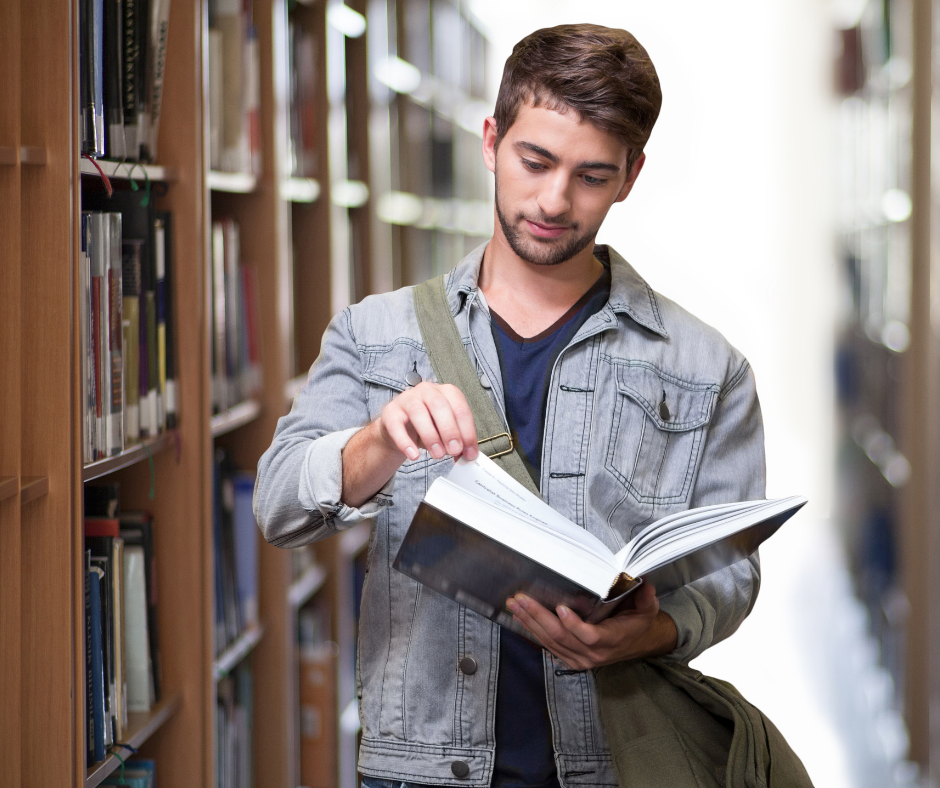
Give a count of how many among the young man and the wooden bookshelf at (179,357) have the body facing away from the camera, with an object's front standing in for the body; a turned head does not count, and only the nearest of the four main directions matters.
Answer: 0

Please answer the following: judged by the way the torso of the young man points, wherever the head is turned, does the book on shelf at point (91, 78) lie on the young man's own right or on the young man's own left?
on the young man's own right

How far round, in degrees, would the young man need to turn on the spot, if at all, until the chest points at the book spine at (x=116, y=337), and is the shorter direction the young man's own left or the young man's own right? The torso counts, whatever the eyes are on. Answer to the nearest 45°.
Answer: approximately 135° to the young man's own right

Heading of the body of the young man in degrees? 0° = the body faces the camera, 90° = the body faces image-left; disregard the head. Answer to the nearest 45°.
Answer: approximately 0°

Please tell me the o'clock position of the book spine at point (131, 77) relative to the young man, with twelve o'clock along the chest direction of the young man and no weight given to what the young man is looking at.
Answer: The book spine is roughly at 4 o'clock from the young man.

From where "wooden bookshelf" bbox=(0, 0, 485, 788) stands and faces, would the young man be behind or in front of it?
in front

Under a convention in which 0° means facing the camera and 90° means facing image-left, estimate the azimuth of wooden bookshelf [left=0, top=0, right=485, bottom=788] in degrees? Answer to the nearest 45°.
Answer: approximately 315°

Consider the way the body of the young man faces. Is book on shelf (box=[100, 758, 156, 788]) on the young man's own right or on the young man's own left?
on the young man's own right

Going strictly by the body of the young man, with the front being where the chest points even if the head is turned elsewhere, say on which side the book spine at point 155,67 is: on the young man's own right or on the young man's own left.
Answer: on the young man's own right
